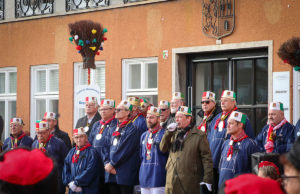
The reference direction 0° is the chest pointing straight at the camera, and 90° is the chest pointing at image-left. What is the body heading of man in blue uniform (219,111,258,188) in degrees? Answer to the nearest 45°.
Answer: approximately 45°

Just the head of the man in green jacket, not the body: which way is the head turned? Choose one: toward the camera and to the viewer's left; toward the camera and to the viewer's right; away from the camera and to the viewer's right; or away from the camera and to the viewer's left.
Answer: toward the camera and to the viewer's left

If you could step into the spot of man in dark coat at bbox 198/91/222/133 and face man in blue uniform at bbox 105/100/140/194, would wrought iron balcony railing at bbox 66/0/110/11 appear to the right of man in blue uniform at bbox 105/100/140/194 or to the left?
right

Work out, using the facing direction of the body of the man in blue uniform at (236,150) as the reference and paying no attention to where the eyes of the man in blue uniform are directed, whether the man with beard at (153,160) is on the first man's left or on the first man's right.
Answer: on the first man's right

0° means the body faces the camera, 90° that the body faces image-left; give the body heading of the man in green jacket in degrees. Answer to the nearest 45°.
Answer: approximately 45°

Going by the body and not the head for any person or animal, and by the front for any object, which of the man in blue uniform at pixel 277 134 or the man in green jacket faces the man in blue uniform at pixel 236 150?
the man in blue uniform at pixel 277 134

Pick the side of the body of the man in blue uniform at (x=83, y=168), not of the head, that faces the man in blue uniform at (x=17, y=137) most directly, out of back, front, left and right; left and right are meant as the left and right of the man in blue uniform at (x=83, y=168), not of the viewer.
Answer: right

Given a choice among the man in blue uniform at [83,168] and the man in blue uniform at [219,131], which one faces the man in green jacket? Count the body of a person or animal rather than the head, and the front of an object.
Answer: the man in blue uniform at [219,131]

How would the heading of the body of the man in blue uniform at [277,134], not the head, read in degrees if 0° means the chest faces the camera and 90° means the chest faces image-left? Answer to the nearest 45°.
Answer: approximately 45°
